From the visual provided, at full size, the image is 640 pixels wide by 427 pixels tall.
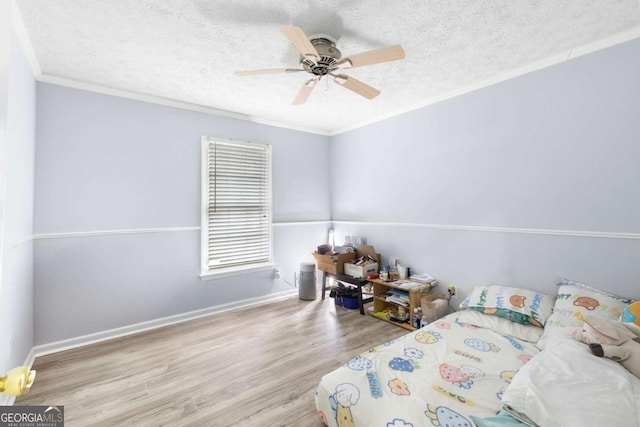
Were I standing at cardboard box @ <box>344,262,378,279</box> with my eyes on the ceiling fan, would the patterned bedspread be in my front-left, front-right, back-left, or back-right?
front-left

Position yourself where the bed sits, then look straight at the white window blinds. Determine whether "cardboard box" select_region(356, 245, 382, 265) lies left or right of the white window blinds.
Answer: right

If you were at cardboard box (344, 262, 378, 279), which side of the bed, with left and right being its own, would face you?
right

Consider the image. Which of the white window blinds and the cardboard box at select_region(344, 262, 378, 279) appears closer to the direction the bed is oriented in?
the white window blinds

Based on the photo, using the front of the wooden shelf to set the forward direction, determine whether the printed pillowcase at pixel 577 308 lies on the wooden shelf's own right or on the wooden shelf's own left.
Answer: on the wooden shelf's own left

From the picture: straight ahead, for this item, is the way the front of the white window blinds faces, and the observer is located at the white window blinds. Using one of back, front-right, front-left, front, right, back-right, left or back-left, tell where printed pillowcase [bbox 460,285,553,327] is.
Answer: front

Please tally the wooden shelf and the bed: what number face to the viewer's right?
0

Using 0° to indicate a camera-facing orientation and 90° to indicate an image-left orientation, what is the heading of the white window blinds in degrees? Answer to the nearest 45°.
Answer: approximately 315°

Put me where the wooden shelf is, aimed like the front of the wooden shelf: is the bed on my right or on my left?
on my left

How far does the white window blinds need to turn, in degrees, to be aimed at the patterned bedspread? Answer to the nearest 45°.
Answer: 0° — it already faces it

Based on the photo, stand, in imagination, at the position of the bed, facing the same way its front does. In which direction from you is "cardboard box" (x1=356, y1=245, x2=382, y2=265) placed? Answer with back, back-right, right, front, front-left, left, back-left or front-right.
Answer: right

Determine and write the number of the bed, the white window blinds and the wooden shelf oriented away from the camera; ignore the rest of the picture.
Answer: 0

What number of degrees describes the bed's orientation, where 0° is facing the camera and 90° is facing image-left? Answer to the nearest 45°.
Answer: approximately 45°
